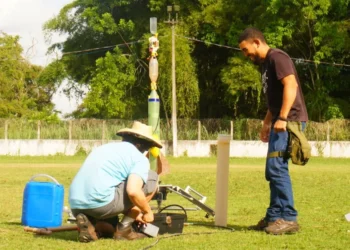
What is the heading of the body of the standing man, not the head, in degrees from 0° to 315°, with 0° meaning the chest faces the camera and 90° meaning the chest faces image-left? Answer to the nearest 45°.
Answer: approximately 90°

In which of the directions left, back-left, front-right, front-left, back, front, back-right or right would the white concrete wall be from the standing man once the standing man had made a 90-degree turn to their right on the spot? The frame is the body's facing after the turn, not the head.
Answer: front

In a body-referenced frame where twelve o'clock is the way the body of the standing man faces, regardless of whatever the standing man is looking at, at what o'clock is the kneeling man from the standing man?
The kneeling man is roughly at 11 o'clock from the standing man.

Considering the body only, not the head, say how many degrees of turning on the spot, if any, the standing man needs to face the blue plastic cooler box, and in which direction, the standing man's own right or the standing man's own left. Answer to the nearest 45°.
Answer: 0° — they already face it

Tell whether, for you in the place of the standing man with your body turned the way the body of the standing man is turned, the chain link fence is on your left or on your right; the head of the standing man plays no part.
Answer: on your right

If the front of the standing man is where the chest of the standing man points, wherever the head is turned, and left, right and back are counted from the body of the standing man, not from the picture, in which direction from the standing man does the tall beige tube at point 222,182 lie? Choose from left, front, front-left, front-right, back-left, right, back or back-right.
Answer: front-right
